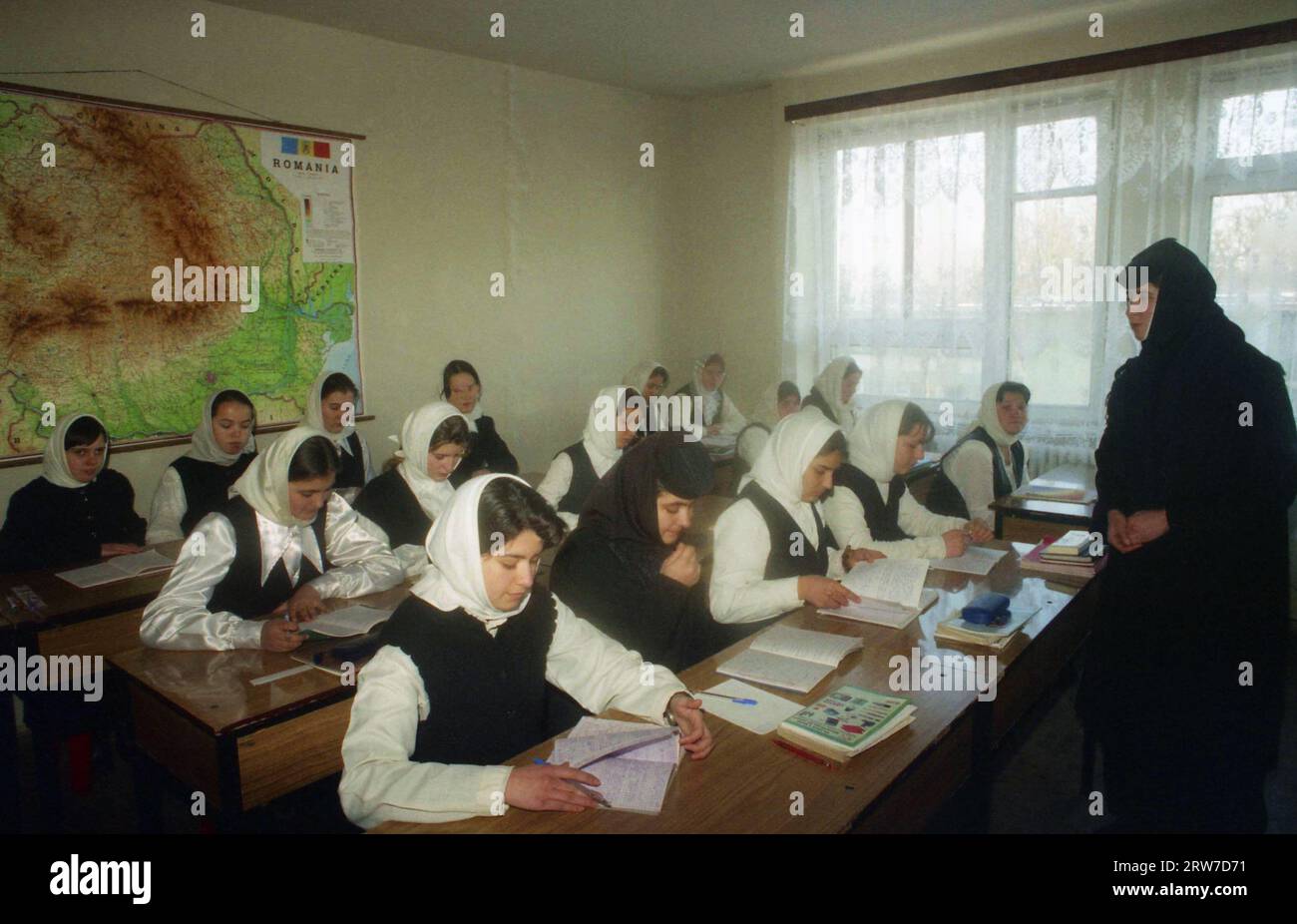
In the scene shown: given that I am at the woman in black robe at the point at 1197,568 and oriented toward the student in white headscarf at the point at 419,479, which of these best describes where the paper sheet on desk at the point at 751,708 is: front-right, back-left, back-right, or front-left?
front-left

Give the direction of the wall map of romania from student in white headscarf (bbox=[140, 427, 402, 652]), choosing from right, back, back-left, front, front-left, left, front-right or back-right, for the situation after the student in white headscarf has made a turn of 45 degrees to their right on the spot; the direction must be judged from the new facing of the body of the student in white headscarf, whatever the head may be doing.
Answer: back

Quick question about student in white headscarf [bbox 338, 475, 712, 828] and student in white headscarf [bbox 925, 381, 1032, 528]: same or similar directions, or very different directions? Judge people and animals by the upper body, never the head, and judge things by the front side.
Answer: same or similar directions

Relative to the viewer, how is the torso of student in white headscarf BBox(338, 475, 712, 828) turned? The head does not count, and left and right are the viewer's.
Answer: facing the viewer and to the right of the viewer

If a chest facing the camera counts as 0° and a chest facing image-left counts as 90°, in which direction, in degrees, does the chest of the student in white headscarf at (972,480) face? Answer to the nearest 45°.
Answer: approximately 315°

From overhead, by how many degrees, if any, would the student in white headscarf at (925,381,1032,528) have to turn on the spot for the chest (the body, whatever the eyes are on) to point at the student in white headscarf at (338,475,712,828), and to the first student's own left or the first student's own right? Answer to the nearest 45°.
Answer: approximately 45° to the first student's own right

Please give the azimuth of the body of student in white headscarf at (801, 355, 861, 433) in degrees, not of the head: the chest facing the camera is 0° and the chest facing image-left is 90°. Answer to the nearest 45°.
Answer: approximately 315°

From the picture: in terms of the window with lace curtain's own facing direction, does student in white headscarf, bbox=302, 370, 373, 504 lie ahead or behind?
ahead

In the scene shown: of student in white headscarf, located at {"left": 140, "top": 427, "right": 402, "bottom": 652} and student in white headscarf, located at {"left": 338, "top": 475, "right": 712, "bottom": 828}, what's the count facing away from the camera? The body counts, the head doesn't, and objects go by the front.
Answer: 0

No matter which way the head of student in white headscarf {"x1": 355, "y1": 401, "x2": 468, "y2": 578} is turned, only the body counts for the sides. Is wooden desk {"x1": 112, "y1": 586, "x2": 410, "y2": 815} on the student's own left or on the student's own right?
on the student's own right

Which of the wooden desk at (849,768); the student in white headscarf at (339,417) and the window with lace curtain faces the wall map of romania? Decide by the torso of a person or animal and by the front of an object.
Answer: the window with lace curtain

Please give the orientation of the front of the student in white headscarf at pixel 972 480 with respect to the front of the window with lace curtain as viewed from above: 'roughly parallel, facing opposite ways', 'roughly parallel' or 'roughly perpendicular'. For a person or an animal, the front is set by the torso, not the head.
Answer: roughly perpendicular

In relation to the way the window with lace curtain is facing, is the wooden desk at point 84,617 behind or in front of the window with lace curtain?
in front
